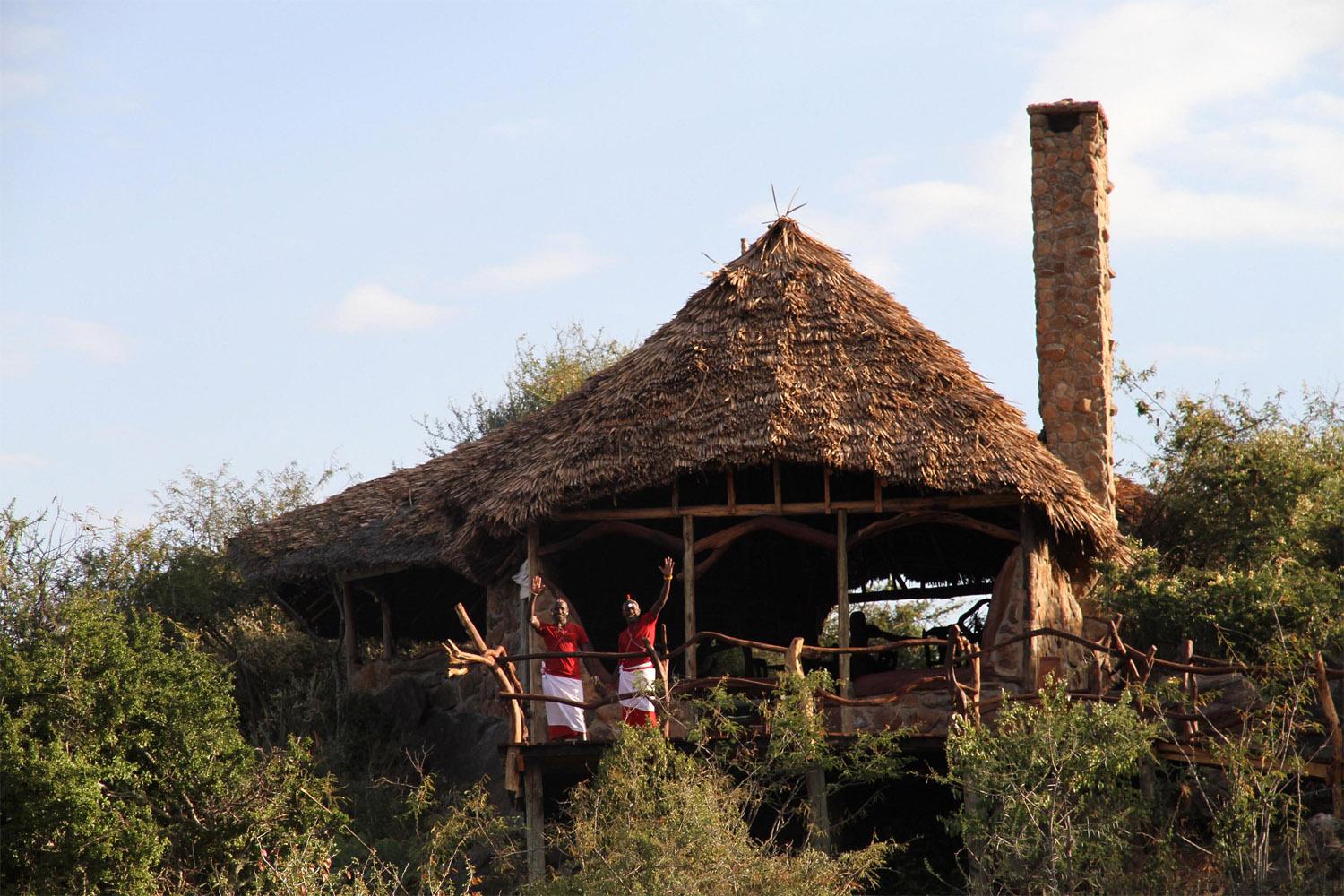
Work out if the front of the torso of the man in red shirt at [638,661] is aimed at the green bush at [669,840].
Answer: yes

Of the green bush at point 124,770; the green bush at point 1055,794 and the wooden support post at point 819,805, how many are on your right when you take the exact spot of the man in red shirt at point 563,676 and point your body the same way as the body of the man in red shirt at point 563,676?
1

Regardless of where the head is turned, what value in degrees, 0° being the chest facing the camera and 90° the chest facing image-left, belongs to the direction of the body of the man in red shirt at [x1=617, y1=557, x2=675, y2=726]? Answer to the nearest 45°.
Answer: approximately 0°

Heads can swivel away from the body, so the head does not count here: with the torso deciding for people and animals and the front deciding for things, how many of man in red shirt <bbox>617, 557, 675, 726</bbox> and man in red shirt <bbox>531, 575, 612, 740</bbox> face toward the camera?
2

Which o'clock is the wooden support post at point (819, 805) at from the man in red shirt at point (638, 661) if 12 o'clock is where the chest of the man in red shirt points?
The wooden support post is roughly at 9 o'clock from the man in red shirt.

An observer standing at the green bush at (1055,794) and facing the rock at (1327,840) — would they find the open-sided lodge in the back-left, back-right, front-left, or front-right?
back-left

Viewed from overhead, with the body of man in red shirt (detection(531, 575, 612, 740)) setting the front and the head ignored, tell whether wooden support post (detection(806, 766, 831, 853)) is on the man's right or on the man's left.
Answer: on the man's left

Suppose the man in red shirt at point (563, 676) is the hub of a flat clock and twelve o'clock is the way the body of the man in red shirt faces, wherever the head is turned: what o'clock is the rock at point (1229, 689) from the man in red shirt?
The rock is roughly at 9 o'clock from the man in red shirt.
